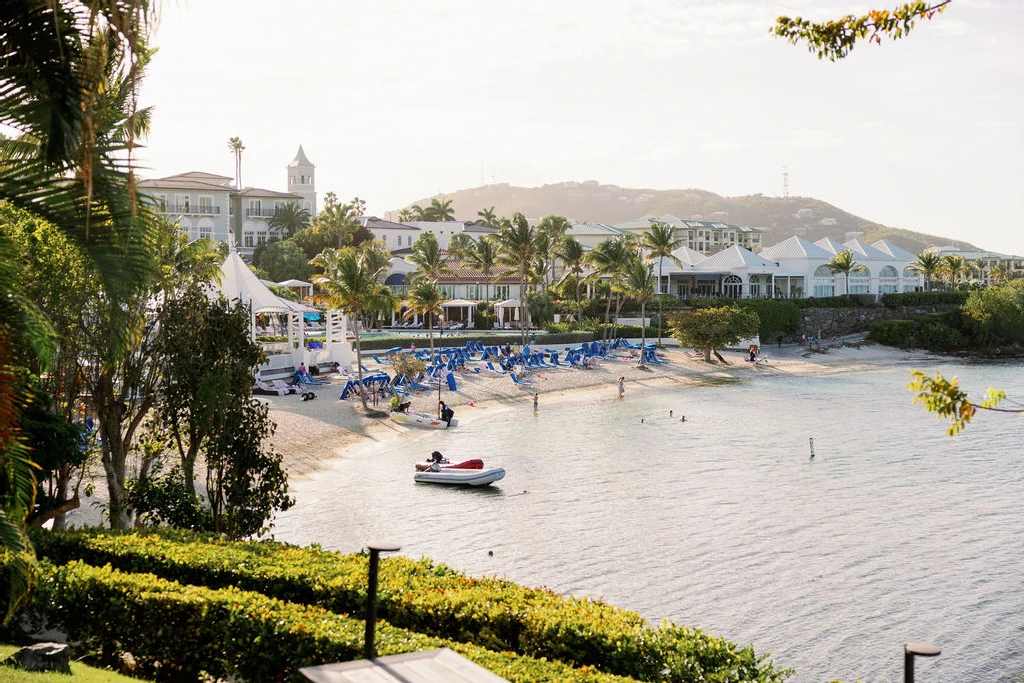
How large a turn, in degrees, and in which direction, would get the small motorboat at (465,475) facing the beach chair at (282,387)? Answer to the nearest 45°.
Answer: approximately 135° to its left

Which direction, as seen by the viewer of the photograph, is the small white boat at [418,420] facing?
facing to the left of the viewer

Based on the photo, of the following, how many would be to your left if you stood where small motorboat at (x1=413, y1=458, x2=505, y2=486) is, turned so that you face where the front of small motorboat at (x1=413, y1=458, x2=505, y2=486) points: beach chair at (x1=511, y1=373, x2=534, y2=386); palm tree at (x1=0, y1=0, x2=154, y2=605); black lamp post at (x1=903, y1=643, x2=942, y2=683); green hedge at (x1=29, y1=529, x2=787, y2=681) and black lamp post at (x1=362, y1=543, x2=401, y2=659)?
1

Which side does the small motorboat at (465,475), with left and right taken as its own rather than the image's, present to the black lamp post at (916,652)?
right

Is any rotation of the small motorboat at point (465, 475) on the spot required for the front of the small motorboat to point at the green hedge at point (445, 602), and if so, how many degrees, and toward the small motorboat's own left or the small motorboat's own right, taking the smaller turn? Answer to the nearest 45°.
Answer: approximately 90° to the small motorboat's own right

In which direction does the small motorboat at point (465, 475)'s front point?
to the viewer's right

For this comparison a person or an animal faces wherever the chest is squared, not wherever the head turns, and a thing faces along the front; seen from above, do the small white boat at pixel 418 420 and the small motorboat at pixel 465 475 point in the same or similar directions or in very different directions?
very different directions
